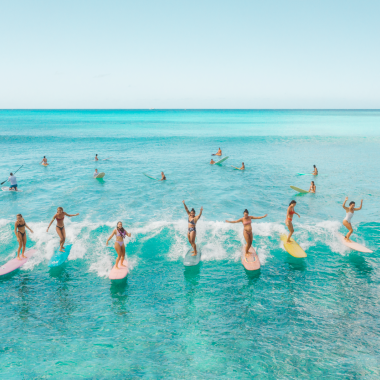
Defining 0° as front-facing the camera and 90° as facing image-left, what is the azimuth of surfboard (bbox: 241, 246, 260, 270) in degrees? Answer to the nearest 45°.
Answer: approximately 0°

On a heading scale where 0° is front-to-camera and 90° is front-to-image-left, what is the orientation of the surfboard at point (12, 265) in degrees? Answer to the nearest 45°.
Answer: approximately 45°

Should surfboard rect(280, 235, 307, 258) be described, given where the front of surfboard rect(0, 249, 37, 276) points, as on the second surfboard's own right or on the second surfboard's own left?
on the second surfboard's own left

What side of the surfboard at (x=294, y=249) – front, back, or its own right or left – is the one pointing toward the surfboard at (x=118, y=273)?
right

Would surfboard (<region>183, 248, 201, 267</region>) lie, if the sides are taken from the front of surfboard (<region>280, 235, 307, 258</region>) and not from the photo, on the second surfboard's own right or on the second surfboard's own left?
on the second surfboard's own right
